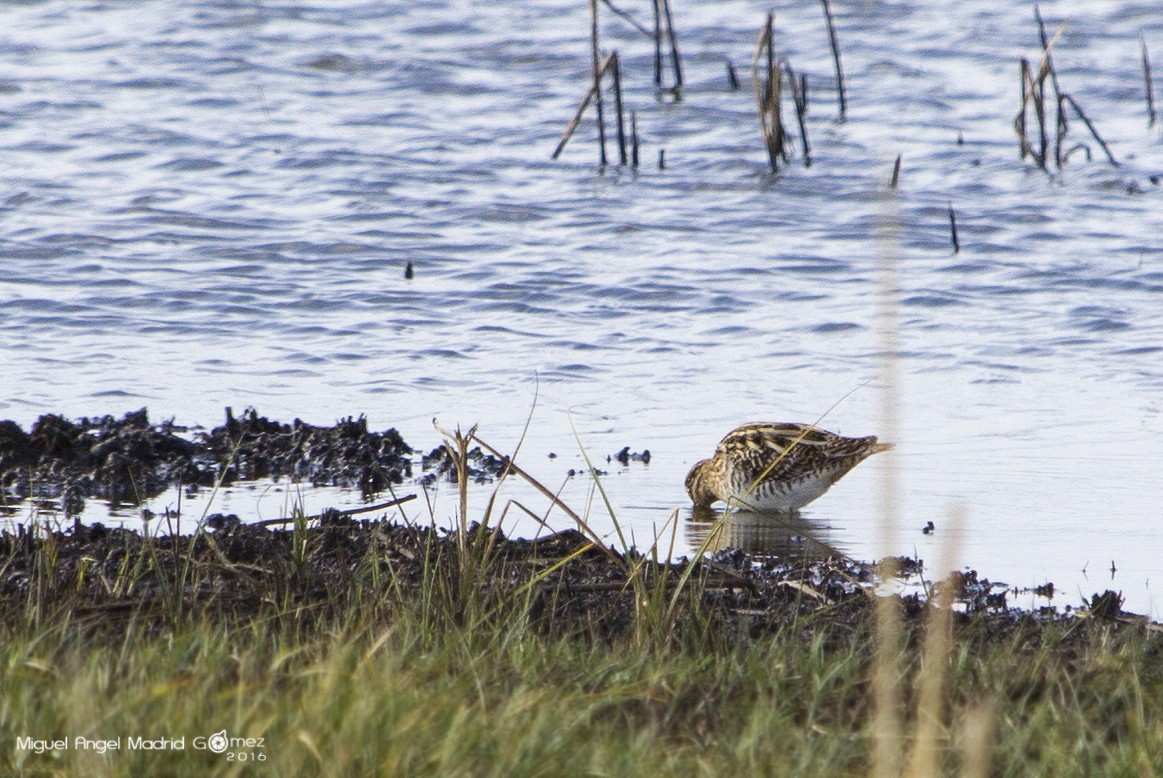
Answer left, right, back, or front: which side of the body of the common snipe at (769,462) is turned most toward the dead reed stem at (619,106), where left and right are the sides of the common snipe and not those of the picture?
right

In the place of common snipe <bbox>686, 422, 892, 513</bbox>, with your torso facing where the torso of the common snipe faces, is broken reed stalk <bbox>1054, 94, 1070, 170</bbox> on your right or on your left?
on your right

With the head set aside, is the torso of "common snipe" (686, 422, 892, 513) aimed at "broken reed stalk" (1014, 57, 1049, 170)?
no

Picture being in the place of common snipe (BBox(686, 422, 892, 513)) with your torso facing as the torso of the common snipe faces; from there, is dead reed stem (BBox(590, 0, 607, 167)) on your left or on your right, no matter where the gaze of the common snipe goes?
on your right

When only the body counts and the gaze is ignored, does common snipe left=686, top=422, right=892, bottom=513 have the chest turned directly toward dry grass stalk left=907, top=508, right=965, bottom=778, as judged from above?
no

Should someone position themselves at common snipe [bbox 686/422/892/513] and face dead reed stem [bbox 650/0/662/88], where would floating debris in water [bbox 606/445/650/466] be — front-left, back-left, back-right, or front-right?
front-left

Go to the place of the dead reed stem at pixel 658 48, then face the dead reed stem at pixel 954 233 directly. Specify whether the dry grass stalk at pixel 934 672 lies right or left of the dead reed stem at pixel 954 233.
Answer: right

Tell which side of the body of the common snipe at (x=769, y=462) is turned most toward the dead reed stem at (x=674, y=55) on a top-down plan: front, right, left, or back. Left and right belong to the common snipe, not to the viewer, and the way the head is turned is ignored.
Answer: right

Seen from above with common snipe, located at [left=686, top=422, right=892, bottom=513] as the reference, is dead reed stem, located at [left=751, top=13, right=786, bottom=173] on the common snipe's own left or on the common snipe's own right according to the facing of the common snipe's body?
on the common snipe's own right

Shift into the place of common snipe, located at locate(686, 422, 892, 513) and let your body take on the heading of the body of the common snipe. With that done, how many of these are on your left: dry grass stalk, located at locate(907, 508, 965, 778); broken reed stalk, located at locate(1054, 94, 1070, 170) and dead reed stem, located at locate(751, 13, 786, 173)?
1

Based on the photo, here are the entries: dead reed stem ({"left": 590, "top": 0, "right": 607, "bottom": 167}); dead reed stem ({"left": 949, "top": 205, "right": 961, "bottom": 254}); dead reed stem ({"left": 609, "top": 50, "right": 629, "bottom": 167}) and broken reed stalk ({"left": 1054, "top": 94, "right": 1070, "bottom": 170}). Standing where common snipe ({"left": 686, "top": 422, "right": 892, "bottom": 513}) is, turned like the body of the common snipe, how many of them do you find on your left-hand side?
0

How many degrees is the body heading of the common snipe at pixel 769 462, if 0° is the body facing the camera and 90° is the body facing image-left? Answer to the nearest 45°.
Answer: approximately 90°

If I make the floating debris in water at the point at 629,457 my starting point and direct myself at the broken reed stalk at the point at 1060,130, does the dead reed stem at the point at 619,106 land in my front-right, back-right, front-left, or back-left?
front-left

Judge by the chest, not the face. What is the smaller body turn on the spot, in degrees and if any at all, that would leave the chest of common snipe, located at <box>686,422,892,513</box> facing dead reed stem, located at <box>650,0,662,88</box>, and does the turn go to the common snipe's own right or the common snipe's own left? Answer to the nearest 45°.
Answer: approximately 90° to the common snipe's own right

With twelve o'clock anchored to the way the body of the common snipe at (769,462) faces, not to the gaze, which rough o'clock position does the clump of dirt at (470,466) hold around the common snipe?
The clump of dirt is roughly at 12 o'clock from the common snipe.

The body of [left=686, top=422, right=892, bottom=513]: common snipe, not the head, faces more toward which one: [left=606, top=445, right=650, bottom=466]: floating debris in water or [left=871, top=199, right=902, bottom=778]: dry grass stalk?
the floating debris in water
